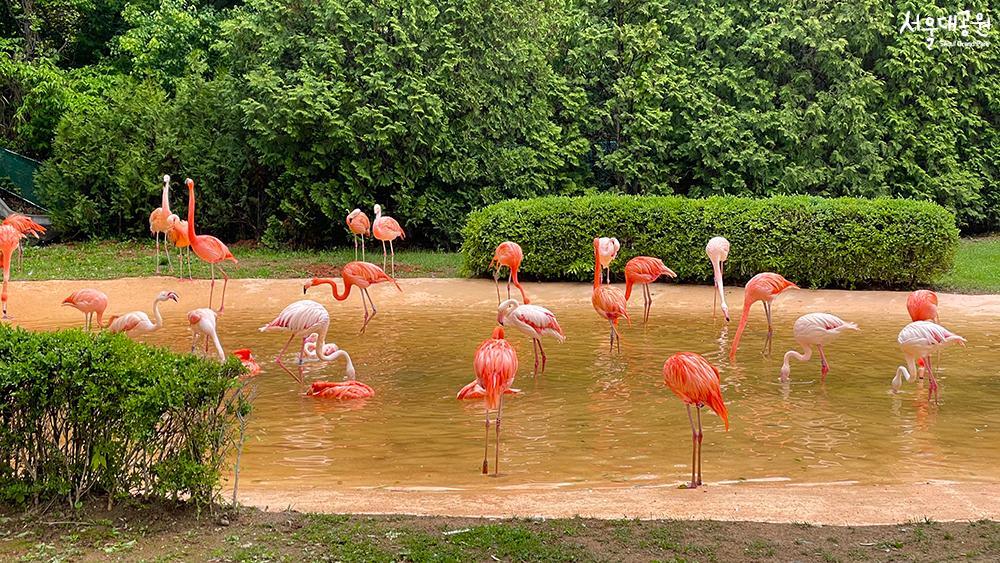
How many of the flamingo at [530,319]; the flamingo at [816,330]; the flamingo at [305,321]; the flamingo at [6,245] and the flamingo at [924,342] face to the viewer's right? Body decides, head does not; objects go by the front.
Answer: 1

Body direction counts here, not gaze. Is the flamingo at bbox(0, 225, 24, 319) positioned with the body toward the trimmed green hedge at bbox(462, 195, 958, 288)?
no

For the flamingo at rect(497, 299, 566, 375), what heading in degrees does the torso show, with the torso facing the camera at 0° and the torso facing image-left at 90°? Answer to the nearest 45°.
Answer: approximately 90°

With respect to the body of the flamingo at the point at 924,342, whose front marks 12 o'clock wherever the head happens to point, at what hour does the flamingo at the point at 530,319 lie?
the flamingo at the point at 530,319 is roughly at 12 o'clock from the flamingo at the point at 924,342.

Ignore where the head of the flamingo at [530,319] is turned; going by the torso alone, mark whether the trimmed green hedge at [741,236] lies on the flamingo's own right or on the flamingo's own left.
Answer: on the flamingo's own right

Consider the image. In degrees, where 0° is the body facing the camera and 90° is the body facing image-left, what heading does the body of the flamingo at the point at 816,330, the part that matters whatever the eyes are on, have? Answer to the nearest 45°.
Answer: approximately 90°

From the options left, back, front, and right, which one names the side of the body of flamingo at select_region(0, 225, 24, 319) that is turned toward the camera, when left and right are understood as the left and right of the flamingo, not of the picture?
left

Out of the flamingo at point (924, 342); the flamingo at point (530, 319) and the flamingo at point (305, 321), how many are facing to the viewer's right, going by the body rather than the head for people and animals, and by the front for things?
1

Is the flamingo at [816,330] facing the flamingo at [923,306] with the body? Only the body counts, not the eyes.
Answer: no

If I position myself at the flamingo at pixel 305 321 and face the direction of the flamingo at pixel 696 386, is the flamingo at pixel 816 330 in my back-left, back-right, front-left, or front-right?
front-left

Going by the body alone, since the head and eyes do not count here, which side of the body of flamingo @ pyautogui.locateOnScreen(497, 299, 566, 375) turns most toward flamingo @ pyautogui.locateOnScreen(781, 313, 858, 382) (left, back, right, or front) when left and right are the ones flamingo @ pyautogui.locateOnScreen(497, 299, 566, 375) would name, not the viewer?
back

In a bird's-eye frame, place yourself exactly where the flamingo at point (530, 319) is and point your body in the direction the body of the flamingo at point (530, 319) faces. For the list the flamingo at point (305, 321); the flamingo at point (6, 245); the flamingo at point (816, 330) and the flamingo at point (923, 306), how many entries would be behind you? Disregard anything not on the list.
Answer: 2

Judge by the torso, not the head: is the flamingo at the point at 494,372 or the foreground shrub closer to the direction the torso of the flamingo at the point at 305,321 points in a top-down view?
the flamingo

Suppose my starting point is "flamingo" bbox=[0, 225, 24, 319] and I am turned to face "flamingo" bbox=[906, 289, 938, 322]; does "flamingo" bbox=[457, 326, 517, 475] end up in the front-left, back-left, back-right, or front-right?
front-right

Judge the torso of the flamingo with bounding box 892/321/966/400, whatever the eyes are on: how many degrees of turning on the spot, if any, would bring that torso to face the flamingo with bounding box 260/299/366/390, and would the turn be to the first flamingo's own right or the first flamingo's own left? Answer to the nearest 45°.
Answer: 0° — it already faces it

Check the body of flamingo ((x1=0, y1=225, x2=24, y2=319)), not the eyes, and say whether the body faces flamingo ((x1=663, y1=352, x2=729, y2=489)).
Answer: no

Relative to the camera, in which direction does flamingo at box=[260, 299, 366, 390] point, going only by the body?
to the viewer's right

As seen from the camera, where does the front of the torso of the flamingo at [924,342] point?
to the viewer's left

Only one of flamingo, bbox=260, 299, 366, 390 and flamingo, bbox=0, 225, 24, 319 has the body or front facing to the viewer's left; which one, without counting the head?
flamingo, bbox=0, 225, 24, 319
